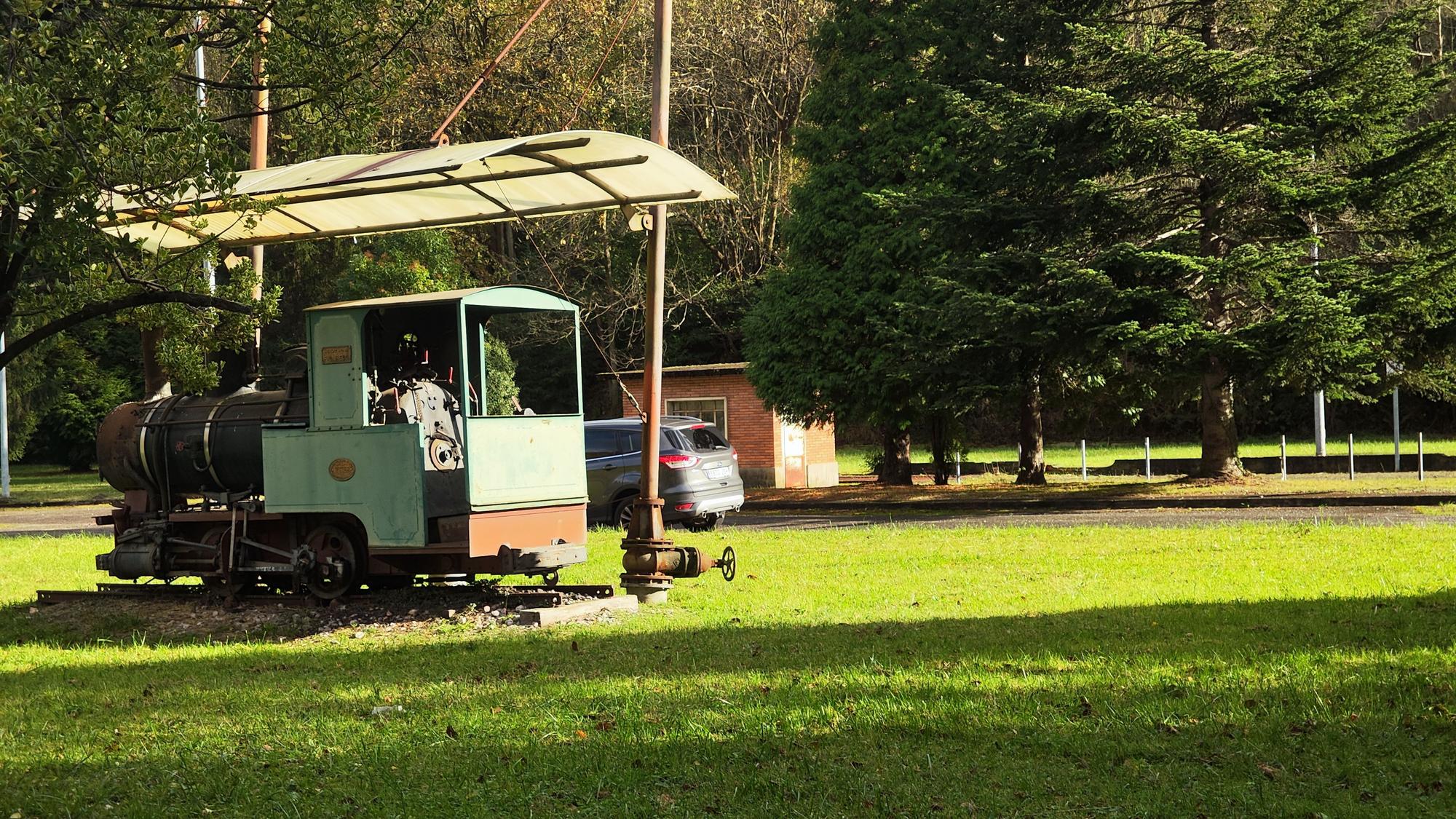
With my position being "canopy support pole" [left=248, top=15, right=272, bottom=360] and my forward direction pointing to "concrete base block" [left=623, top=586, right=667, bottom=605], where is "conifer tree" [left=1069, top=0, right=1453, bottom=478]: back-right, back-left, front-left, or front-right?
front-left

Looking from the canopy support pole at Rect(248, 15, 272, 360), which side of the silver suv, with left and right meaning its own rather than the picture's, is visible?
left

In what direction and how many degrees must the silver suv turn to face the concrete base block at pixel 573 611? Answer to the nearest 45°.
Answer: approximately 135° to its left

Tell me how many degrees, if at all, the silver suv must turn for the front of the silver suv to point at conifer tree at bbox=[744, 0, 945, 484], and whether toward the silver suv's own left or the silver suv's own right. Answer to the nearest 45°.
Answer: approximately 90° to the silver suv's own right

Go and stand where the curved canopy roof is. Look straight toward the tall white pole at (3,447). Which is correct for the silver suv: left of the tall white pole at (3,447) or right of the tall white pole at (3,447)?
right

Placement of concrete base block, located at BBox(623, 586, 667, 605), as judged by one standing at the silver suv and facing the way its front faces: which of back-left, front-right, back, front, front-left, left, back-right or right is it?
back-left

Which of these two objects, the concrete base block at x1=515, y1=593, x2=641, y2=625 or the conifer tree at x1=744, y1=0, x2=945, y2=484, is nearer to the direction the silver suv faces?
the conifer tree

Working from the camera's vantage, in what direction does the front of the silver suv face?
facing away from the viewer and to the left of the viewer

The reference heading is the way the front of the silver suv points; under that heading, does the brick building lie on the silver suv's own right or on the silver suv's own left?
on the silver suv's own right

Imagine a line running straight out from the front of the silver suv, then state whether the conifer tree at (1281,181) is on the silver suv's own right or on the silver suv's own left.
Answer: on the silver suv's own right

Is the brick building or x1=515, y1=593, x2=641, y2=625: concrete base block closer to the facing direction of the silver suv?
the brick building
